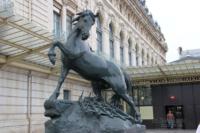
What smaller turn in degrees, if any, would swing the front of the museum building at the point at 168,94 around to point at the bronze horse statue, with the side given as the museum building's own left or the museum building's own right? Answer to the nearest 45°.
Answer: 0° — it already faces it

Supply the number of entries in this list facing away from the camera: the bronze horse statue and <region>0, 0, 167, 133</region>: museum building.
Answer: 0

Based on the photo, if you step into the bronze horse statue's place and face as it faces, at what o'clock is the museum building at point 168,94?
The museum building is roughly at 5 o'clock from the bronze horse statue.

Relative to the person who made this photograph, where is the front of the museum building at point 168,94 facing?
facing the viewer

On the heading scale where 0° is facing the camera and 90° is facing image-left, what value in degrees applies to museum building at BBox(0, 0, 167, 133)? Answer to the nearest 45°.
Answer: approximately 315°
